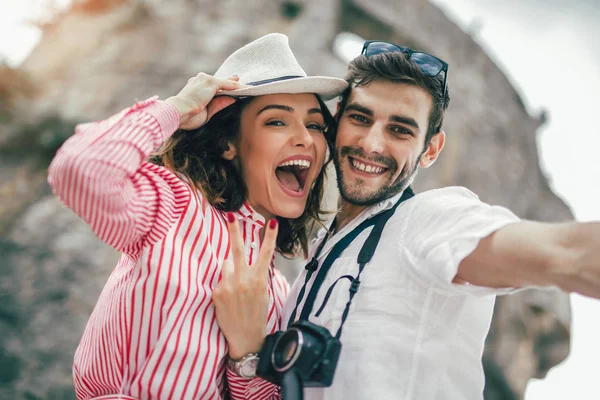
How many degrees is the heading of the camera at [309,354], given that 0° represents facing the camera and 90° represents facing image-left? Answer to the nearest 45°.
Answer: approximately 45°

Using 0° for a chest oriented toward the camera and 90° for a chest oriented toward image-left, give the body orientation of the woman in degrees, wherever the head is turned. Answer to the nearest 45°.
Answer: approximately 315°

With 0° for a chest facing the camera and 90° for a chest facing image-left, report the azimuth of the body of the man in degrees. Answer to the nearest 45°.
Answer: approximately 45°

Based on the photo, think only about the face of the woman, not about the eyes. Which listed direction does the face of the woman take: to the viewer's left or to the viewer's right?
to the viewer's right

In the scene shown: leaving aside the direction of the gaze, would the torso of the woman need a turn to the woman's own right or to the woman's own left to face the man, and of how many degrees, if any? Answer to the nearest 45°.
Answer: approximately 45° to the woman's own left
